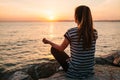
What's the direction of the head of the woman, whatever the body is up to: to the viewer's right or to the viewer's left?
to the viewer's left

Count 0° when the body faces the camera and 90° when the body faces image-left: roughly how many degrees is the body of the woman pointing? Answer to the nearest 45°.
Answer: approximately 135°
